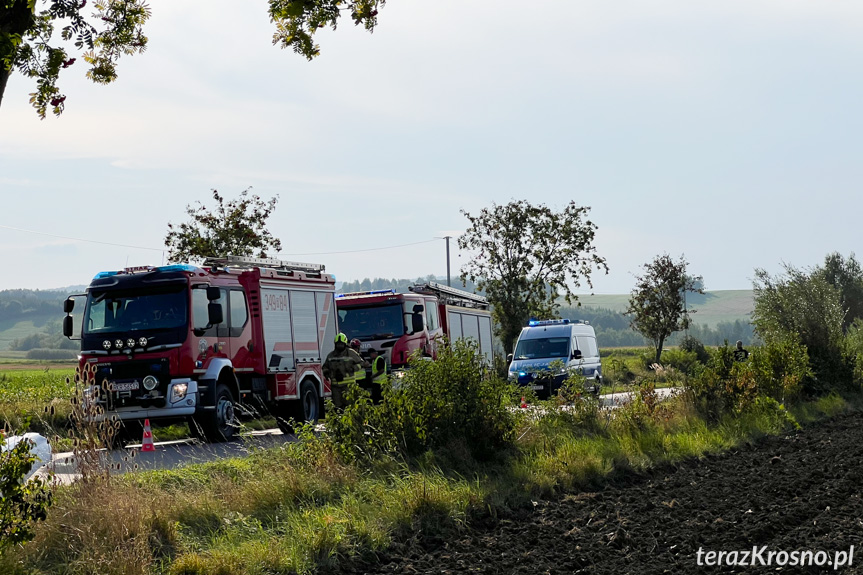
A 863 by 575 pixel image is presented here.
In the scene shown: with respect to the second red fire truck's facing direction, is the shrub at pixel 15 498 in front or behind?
in front

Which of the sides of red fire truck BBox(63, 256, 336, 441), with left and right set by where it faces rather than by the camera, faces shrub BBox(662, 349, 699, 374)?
back

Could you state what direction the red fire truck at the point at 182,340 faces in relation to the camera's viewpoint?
facing the viewer and to the left of the viewer

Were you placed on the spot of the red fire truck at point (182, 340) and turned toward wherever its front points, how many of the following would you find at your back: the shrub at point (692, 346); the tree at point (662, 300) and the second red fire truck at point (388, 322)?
3

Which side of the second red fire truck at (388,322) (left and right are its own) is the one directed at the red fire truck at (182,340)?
front

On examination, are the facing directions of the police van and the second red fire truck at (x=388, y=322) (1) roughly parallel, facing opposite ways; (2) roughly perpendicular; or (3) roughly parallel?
roughly parallel

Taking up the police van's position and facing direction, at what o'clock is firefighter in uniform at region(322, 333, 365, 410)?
The firefighter in uniform is roughly at 11 o'clock from the police van.

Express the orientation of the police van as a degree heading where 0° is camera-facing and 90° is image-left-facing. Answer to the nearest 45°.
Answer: approximately 45°

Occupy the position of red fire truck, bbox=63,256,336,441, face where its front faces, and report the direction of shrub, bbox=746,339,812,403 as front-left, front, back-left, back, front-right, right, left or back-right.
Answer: back-left

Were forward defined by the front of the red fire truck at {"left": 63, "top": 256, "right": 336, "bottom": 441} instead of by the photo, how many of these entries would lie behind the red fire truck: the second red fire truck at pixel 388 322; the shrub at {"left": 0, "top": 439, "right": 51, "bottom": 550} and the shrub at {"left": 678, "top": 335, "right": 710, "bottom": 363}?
2

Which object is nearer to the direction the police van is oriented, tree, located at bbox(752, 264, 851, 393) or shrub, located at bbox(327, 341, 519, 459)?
the shrub

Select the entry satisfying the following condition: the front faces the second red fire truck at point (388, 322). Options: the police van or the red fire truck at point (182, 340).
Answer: the police van

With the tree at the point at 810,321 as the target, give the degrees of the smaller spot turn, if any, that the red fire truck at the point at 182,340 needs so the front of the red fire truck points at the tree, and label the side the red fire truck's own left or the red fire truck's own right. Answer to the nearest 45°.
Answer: approximately 135° to the red fire truck's own left

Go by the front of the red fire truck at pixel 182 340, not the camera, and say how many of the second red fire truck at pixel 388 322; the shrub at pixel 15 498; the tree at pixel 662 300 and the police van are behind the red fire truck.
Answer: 3

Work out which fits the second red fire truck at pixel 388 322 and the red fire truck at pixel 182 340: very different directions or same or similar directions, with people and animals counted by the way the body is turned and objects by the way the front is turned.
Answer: same or similar directions

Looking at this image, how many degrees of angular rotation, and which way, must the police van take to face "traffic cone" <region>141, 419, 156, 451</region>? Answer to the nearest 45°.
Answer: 0° — it already faces it

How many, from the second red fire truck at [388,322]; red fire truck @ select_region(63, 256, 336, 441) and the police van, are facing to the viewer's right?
0

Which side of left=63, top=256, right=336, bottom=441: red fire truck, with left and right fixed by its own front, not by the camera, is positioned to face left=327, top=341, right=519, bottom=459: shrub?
left
